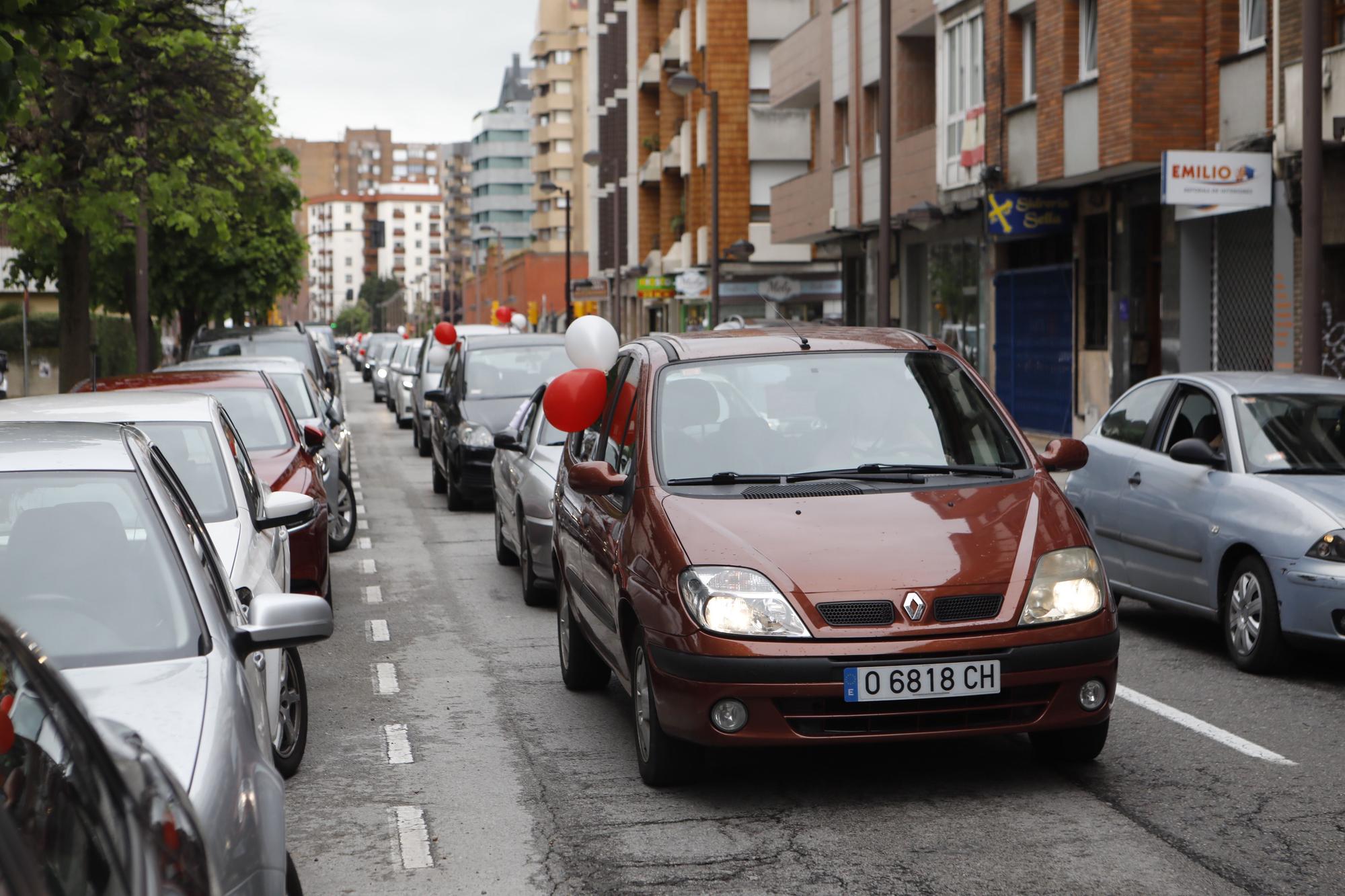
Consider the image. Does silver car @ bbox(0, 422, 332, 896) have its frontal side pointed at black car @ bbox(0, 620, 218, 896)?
yes

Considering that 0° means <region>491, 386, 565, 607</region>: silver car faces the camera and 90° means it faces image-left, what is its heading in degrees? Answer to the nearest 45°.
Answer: approximately 0°

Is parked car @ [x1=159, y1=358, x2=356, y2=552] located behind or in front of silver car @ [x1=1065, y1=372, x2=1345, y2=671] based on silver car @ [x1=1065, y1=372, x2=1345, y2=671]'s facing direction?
behind

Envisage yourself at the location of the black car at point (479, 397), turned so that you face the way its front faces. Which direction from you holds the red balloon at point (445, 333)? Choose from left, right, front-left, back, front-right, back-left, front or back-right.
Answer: back

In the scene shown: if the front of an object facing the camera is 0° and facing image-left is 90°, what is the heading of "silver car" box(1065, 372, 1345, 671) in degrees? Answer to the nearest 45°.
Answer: approximately 315°

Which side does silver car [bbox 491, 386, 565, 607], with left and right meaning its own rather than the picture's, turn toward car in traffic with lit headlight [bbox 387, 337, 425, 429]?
back

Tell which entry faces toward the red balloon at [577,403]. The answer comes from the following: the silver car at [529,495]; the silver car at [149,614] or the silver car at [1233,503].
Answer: the silver car at [529,495]

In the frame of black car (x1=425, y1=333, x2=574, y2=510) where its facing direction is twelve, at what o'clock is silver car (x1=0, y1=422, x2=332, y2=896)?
The silver car is roughly at 12 o'clock from the black car.

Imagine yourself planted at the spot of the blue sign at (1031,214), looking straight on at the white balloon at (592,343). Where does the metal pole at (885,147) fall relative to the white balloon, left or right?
right

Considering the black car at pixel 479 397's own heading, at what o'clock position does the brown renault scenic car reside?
The brown renault scenic car is roughly at 12 o'clock from the black car.
